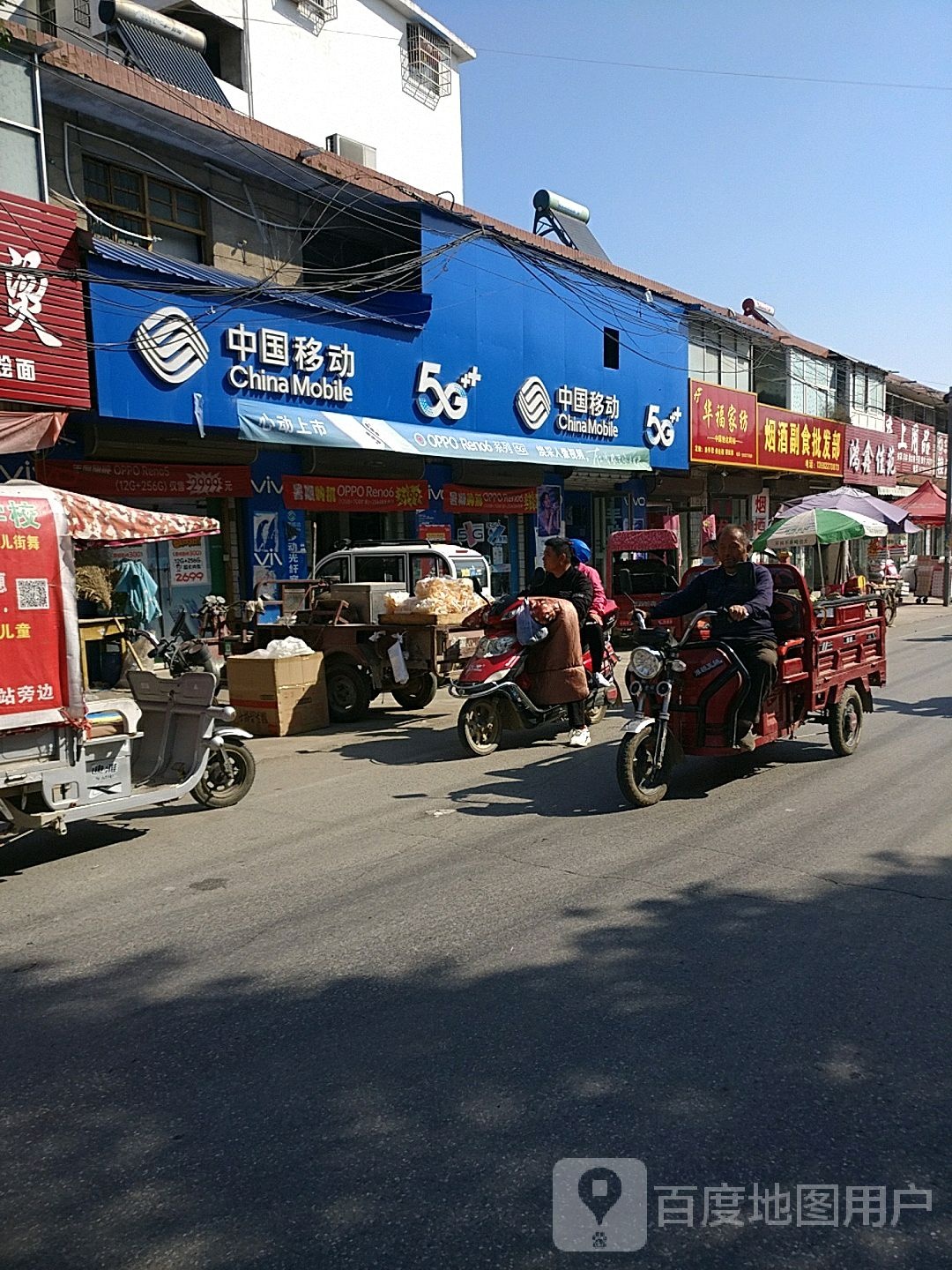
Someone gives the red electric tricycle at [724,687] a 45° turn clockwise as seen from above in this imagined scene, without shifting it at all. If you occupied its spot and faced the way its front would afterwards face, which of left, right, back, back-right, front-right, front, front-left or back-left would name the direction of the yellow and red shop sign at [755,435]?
right

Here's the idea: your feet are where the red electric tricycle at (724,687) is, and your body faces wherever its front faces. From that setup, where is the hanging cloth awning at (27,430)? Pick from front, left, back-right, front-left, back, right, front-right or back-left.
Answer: front-right

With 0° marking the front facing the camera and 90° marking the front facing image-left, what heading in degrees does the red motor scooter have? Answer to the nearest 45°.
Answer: approximately 45°

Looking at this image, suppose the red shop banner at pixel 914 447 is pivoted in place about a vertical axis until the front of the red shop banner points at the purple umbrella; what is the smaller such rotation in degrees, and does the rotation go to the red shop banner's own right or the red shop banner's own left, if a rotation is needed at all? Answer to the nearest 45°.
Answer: approximately 45° to the red shop banner's own right

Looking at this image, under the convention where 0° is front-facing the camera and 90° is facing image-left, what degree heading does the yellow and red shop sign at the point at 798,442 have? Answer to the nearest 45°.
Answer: approximately 315°

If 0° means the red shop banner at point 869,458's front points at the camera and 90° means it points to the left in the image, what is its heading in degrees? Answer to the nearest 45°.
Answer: approximately 315°

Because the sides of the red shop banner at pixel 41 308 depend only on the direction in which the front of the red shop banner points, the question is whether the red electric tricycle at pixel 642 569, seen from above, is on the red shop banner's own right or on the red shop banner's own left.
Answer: on the red shop banner's own left

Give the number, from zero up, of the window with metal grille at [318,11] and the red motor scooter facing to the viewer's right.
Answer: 0

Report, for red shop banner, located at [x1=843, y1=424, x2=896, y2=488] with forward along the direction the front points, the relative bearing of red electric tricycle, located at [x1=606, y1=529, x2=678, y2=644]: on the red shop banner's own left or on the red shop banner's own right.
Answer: on the red shop banner's own right

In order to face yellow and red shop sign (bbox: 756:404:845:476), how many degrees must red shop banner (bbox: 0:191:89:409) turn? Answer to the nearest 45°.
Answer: approximately 90° to its left
